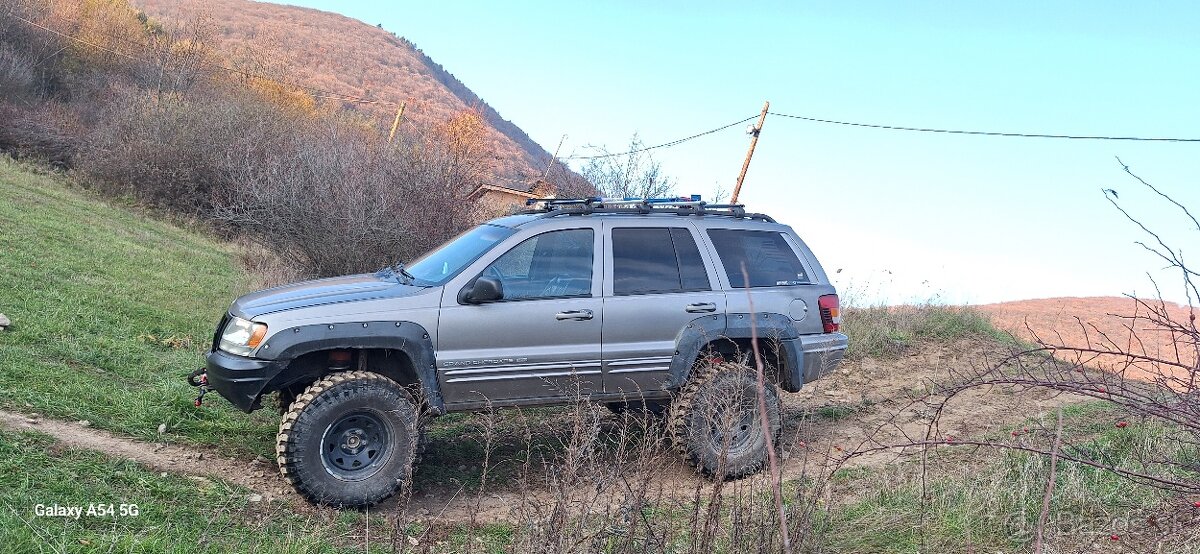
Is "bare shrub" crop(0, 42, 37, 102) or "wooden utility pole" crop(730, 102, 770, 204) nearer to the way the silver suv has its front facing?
the bare shrub

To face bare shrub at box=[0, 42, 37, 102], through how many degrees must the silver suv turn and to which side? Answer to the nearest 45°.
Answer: approximately 45° to its right

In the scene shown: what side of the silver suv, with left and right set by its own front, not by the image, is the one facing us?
left

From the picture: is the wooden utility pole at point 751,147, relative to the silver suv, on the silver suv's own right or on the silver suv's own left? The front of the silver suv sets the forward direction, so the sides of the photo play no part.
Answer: on the silver suv's own right
